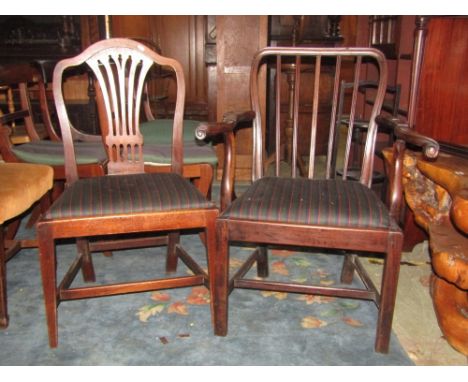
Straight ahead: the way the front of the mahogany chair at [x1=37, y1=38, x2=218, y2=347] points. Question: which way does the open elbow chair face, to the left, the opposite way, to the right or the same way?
the same way

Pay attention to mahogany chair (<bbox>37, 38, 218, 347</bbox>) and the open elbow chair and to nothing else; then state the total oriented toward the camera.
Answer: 2

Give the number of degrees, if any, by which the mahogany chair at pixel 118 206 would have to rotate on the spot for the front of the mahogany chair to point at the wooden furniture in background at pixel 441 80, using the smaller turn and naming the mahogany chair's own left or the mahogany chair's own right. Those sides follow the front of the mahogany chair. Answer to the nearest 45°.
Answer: approximately 90° to the mahogany chair's own left

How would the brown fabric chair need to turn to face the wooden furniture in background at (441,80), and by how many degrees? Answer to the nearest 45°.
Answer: approximately 45° to its left

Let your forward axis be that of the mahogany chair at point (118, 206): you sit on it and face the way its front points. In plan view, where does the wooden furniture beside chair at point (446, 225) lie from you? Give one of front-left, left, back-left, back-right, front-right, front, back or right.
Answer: left

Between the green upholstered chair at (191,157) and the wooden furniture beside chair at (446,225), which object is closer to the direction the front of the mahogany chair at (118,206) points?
the wooden furniture beside chair

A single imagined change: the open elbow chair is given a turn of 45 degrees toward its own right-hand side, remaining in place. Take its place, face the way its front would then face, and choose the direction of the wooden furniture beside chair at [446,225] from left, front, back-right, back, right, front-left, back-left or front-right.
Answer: back

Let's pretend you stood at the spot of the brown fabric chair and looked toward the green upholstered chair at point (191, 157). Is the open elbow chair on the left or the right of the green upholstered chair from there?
right

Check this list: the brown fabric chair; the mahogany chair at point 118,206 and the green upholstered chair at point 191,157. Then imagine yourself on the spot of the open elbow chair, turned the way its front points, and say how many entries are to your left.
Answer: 0

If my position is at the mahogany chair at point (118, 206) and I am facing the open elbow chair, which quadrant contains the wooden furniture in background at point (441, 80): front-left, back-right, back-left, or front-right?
front-left

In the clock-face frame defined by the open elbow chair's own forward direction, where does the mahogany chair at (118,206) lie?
The mahogany chair is roughly at 3 o'clock from the open elbow chair.

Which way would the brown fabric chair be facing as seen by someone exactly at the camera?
facing the viewer and to the right of the viewer

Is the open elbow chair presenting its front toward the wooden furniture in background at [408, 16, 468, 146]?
no

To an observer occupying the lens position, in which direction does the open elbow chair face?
facing the viewer

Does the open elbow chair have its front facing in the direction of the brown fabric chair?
no

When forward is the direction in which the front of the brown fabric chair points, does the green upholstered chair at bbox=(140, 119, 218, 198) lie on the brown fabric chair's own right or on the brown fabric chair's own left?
on the brown fabric chair's own left
